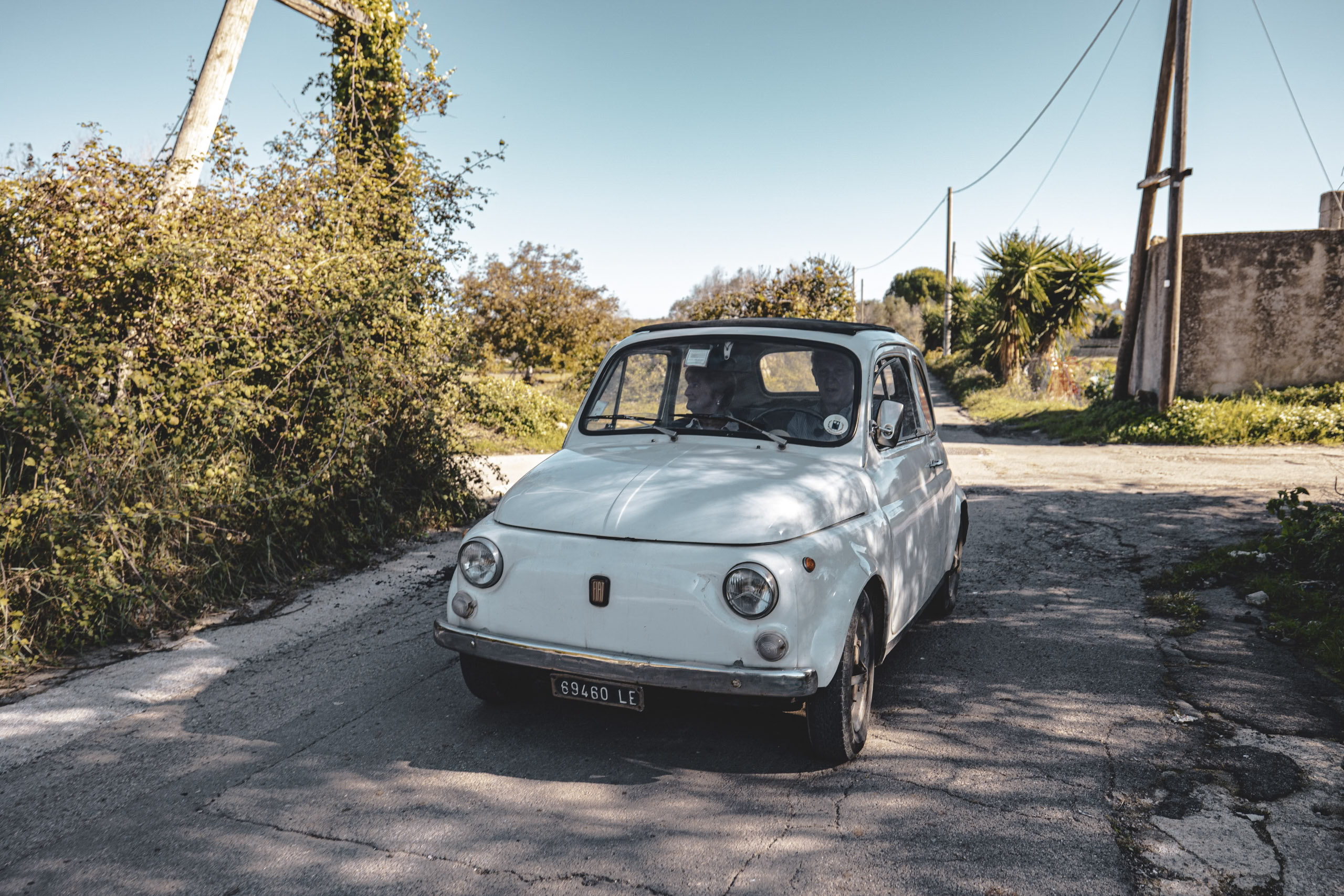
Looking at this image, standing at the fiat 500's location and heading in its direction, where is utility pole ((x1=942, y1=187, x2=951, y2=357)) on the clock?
The utility pole is roughly at 5 o'clock from the fiat 500.

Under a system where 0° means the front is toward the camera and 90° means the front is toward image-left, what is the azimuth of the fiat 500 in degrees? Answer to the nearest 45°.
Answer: approximately 45°

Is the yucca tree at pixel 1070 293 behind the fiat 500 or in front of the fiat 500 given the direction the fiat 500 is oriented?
behind

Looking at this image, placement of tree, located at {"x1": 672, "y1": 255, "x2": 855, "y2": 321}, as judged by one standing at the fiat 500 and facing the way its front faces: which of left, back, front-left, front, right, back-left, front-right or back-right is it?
back-right

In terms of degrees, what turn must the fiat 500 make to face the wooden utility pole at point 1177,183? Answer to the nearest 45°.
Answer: approximately 180°

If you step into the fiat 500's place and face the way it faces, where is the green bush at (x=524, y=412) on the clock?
The green bush is roughly at 4 o'clock from the fiat 500.

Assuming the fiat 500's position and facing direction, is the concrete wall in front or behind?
behind

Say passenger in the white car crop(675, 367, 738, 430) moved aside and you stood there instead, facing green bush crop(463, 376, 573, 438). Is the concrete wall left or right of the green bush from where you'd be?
right

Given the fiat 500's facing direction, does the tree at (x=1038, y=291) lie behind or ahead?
behind
